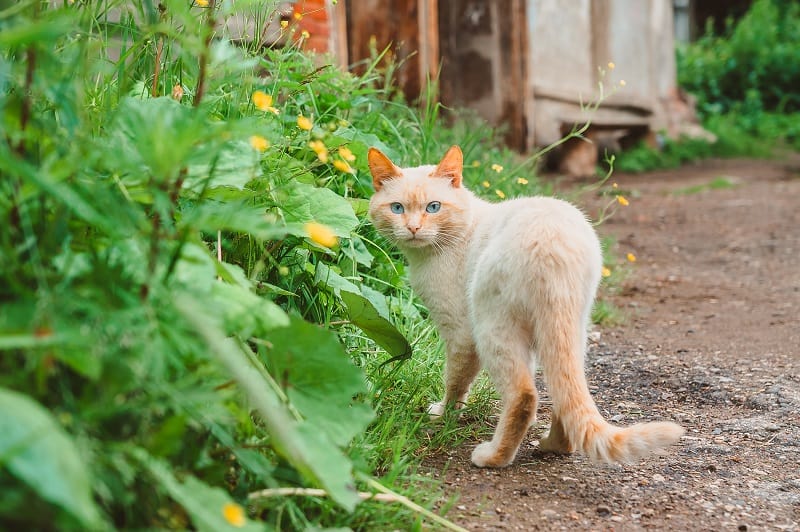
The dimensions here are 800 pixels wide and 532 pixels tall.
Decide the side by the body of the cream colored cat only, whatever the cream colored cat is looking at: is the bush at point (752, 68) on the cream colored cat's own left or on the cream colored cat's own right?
on the cream colored cat's own right

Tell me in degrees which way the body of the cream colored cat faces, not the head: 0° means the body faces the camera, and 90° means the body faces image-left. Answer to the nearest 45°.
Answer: approximately 135°

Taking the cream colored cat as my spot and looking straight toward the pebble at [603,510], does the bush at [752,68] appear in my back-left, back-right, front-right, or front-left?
back-left
